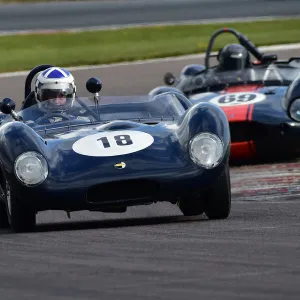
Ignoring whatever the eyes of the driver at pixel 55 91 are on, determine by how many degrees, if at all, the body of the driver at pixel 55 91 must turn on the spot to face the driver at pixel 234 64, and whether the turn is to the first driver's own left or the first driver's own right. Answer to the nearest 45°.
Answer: approximately 135° to the first driver's own left

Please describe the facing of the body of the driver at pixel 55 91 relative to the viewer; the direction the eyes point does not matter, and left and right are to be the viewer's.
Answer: facing the viewer

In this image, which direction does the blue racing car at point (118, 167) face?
toward the camera

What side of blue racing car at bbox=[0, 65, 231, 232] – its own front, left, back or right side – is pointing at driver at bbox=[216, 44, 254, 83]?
back
